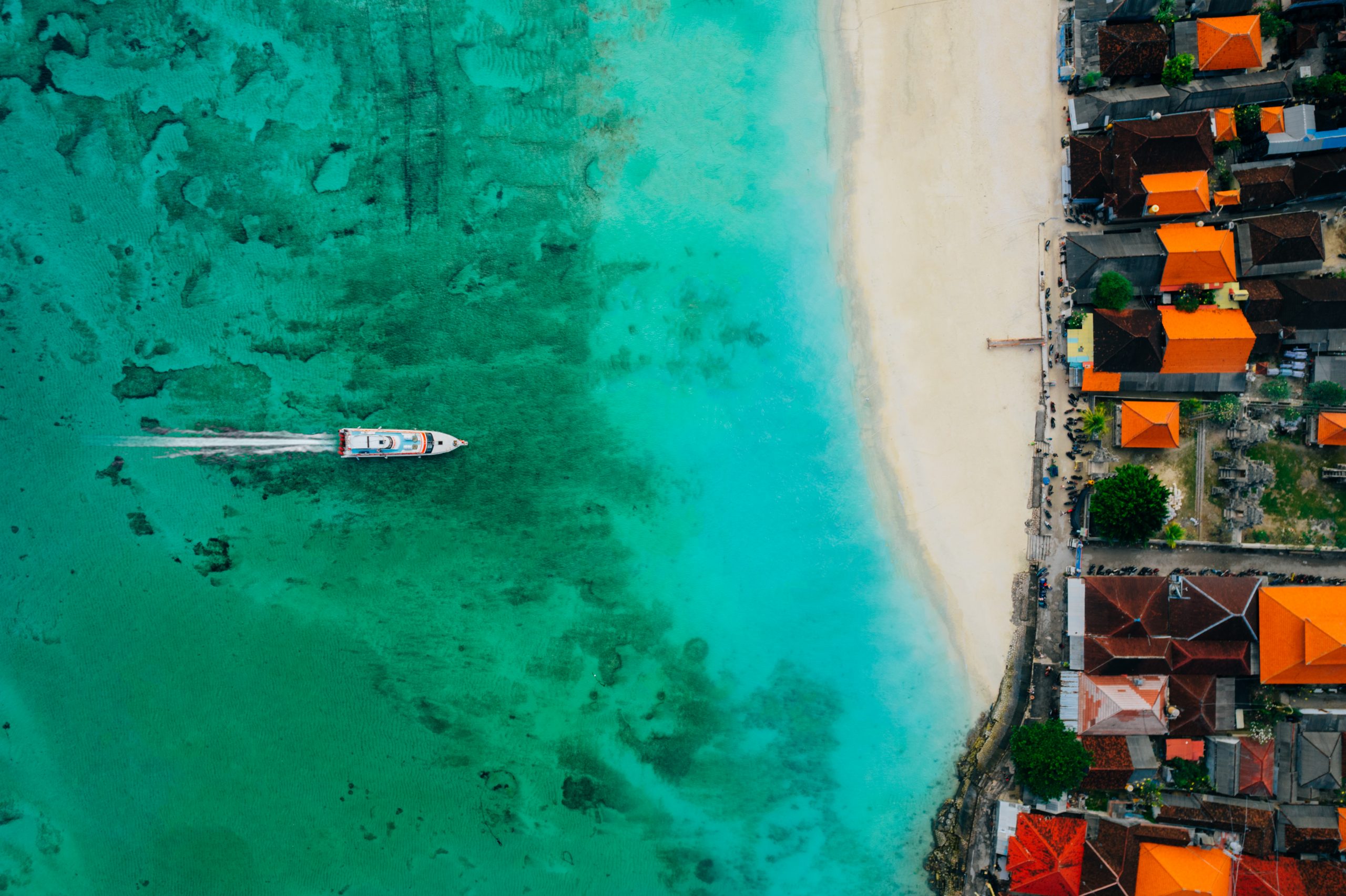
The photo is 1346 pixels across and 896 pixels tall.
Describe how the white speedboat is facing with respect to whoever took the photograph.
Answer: facing to the right of the viewer

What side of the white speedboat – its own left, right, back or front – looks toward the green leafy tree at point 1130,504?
front

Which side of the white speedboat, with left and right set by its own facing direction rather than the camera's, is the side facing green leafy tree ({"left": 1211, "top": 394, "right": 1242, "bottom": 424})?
front

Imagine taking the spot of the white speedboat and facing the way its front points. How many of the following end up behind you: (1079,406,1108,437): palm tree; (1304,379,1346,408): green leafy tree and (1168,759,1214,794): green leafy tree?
0

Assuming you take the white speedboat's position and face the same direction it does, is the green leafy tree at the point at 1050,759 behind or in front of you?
in front

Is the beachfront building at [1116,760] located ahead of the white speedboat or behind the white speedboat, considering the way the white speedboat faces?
ahead

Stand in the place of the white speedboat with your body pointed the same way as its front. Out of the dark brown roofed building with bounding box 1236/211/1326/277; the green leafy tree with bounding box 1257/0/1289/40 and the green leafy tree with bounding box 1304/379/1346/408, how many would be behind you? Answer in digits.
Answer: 0

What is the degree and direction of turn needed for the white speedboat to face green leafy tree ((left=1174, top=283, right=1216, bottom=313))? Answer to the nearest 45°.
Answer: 0° — it already faces it

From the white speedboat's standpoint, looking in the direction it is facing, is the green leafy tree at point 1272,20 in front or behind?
in front
